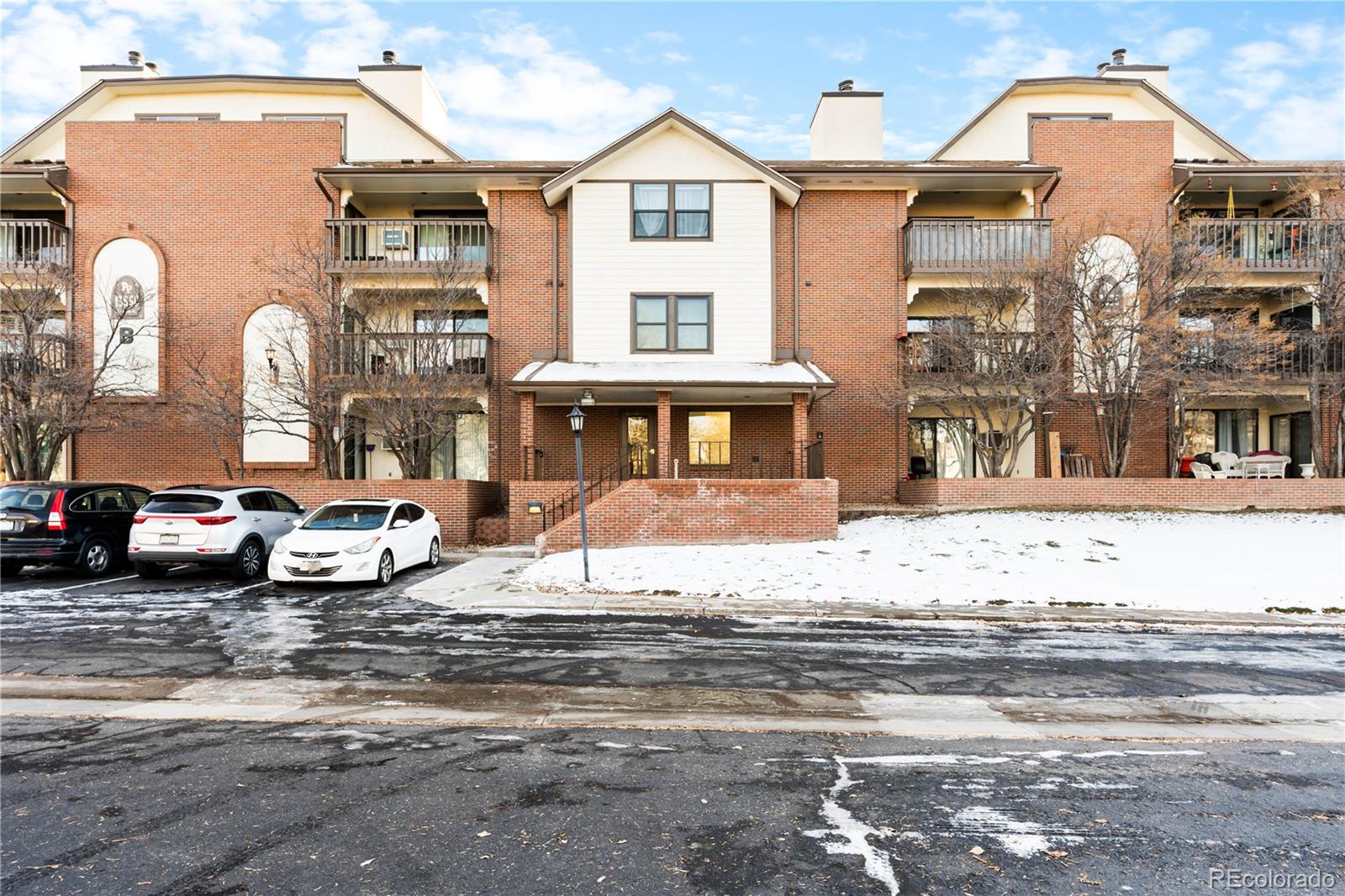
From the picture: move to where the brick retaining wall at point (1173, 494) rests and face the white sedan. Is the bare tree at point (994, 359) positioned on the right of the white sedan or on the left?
right

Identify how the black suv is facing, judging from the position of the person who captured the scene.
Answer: facing away from the viewer and to the right of the viewer

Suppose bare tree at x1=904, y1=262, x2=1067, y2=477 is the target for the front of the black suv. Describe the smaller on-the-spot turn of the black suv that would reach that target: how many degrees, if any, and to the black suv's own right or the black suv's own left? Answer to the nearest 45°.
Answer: approximately 45° to the black suv's own right

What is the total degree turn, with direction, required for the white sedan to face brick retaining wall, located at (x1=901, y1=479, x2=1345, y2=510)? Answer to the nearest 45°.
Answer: approximately 135° to its left

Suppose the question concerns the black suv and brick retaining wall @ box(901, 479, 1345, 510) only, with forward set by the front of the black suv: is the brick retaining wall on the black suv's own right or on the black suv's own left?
on the black suv's own right

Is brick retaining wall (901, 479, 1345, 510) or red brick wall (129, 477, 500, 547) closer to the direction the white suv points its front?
the red brick wall

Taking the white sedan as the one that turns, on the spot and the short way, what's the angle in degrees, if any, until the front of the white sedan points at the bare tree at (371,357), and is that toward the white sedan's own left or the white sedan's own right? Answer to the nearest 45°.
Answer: approximately 135° to the white sedan's own right

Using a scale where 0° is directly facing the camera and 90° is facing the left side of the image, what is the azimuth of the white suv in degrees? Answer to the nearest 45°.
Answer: approximately 225°

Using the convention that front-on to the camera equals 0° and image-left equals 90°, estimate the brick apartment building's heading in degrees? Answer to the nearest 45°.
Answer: approximately 0°

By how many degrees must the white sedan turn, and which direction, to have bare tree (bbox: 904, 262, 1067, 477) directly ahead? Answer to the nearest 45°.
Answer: approximately 135° to its left

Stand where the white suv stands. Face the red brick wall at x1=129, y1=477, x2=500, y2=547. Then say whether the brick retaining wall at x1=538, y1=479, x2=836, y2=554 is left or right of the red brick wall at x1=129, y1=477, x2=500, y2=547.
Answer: right

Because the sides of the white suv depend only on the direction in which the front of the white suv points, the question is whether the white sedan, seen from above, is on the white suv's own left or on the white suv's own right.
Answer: on the white suv's own right
